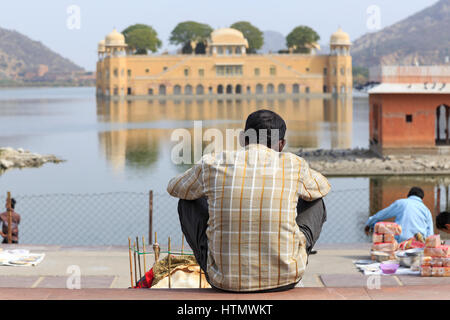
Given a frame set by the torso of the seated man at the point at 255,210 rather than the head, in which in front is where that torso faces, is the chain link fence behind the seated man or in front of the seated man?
in front

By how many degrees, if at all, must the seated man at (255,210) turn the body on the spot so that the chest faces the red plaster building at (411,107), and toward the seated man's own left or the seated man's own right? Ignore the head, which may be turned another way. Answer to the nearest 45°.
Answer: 0° — they already face it

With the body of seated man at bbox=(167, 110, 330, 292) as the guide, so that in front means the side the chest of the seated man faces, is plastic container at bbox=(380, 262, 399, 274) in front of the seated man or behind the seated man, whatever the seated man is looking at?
in front

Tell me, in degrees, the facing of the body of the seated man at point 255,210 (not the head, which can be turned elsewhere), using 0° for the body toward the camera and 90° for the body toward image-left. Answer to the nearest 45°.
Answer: approximately 180°
